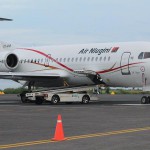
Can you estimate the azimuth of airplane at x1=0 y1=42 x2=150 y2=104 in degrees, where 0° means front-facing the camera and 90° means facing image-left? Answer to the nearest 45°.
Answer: approximately 315°

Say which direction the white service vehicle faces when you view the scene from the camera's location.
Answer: facing away from the viewer and to the right of the viewer
